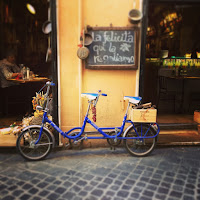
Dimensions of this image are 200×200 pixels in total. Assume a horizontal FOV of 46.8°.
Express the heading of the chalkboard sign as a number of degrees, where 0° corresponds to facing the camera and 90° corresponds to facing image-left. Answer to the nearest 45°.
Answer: approximately 0°

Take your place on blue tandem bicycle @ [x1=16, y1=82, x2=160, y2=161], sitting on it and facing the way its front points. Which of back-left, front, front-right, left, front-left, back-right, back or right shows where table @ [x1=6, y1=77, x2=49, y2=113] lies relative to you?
front-right

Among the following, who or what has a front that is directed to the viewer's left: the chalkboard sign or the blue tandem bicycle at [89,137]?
the blue tandem bicycle

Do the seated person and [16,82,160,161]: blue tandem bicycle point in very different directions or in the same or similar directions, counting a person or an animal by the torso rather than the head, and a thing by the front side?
very different directions

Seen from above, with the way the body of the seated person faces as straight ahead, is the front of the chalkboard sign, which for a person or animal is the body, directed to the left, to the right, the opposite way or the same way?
to the right

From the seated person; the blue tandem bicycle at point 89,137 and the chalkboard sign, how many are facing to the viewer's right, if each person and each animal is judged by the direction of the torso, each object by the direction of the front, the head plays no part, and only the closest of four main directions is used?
1

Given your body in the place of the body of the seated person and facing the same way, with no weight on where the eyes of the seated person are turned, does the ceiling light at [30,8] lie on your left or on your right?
on your left

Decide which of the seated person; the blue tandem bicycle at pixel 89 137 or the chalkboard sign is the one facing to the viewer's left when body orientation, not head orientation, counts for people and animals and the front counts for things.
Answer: the blue tandem bicycle

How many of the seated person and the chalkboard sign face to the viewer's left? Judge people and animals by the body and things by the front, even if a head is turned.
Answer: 0

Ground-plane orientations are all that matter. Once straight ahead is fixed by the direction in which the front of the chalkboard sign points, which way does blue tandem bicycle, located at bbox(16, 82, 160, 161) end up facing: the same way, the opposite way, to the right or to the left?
to the right

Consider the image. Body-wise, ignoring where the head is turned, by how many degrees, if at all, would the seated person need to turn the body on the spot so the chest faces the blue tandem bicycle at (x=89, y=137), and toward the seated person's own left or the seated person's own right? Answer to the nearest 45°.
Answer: approximately 45° to the seated person's own right

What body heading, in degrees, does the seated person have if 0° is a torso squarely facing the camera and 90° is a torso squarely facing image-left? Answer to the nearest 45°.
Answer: approximately 270°

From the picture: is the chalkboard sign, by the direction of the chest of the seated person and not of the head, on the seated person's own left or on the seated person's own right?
on the seated person's own right

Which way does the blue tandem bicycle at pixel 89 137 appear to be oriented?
to the viewer's left

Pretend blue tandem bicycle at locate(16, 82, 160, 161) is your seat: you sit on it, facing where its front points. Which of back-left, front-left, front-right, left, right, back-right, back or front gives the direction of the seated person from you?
front-right

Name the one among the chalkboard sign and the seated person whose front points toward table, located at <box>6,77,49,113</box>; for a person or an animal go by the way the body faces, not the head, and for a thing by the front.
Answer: the seated person
